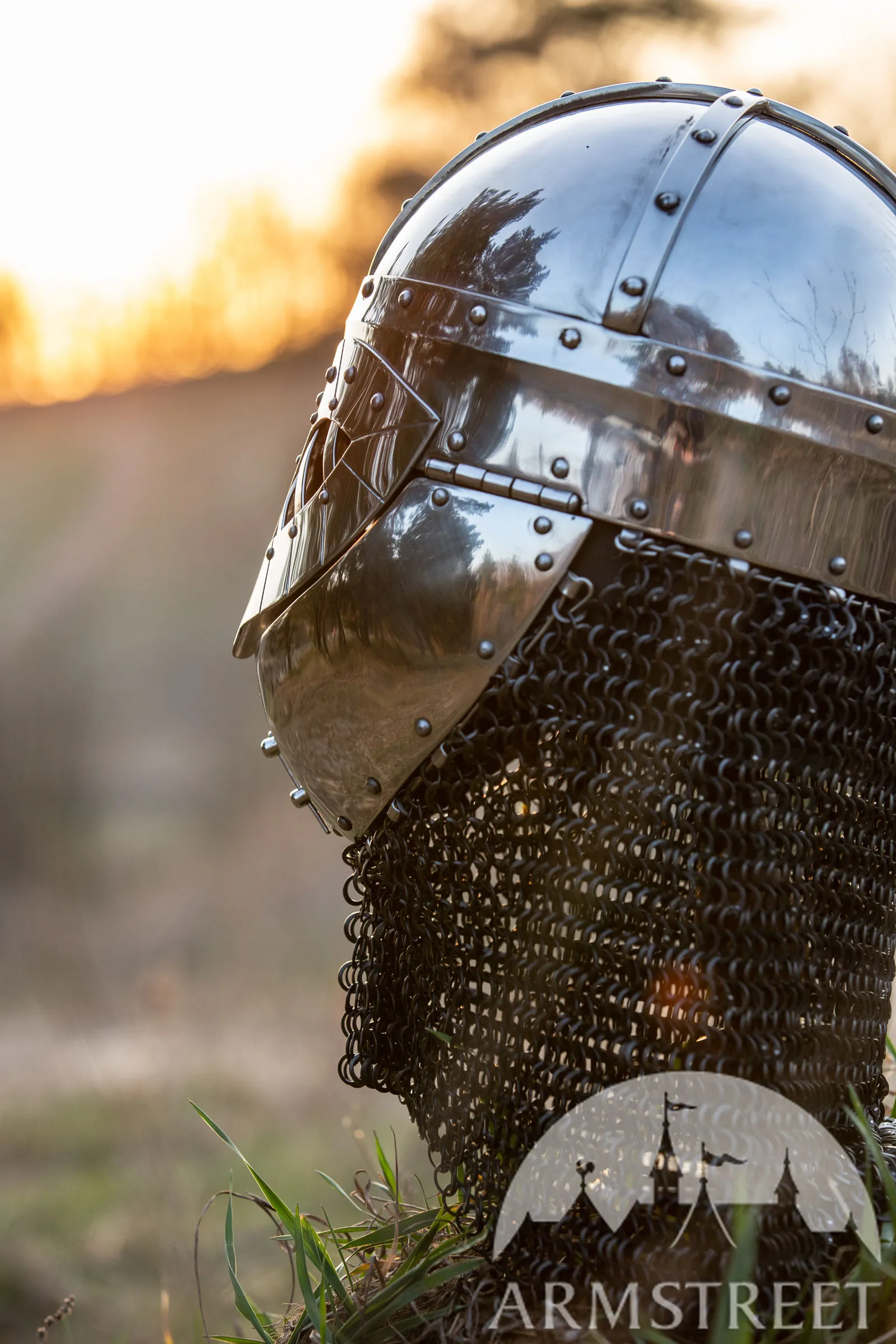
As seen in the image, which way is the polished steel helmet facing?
to the viewer's left

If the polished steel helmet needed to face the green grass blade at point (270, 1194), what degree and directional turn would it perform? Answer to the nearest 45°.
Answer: approximately 45° to its right
